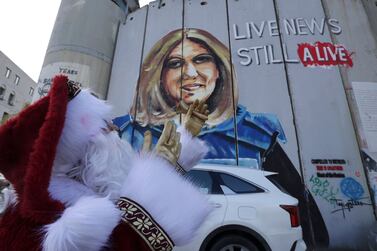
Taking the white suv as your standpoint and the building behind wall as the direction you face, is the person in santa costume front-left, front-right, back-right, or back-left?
back-left

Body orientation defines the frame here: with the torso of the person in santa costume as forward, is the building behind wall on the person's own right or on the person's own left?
on the person's own left

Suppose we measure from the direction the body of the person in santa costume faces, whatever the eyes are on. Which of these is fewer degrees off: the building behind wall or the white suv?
the white suv

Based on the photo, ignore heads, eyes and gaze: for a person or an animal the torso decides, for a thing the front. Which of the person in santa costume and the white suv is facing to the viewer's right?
the person in santa costume

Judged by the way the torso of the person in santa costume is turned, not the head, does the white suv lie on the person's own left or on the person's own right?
on the person's own left

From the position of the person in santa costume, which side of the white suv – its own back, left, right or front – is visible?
left

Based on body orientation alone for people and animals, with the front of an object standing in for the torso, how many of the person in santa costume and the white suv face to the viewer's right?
1

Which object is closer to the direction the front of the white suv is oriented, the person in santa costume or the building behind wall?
the building behind wall

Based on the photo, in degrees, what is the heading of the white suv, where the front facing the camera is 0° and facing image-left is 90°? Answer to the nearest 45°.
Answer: approximately 90°

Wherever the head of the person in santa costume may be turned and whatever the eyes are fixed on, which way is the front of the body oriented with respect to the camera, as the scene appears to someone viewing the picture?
to the viewer's right
